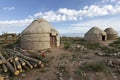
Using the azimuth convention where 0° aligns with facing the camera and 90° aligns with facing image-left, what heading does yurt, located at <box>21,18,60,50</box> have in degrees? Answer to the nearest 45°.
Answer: approximately 315°

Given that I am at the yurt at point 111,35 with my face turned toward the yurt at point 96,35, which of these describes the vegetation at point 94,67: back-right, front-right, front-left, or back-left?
front-left

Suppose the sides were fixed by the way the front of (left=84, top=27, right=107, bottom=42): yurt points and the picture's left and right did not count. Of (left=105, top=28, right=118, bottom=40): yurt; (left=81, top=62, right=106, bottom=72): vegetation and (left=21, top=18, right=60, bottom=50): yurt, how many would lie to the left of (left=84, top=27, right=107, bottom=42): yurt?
1

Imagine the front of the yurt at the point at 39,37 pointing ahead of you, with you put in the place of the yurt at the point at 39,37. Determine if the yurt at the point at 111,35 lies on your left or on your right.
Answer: on your left

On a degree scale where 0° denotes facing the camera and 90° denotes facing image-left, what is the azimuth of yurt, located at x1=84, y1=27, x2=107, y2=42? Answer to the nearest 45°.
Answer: approximately 315°

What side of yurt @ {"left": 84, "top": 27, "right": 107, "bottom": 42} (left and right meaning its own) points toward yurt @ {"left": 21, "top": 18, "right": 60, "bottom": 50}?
right

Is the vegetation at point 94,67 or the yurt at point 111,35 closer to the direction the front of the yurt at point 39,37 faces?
the vegetation

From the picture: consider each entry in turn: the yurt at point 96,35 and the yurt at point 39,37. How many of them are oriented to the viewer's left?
0

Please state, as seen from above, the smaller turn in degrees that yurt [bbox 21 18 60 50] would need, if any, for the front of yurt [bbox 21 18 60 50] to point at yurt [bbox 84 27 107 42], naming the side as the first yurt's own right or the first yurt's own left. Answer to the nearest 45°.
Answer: approximately 90° to the first yurt's own left

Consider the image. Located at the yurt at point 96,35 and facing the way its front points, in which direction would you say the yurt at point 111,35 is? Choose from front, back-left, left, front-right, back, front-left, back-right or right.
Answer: left

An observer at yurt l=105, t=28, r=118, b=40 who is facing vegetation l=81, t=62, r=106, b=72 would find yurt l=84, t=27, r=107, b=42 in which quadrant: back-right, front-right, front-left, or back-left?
front-right

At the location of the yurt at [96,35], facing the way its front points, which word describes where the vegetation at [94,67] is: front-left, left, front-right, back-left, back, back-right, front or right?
front-right
